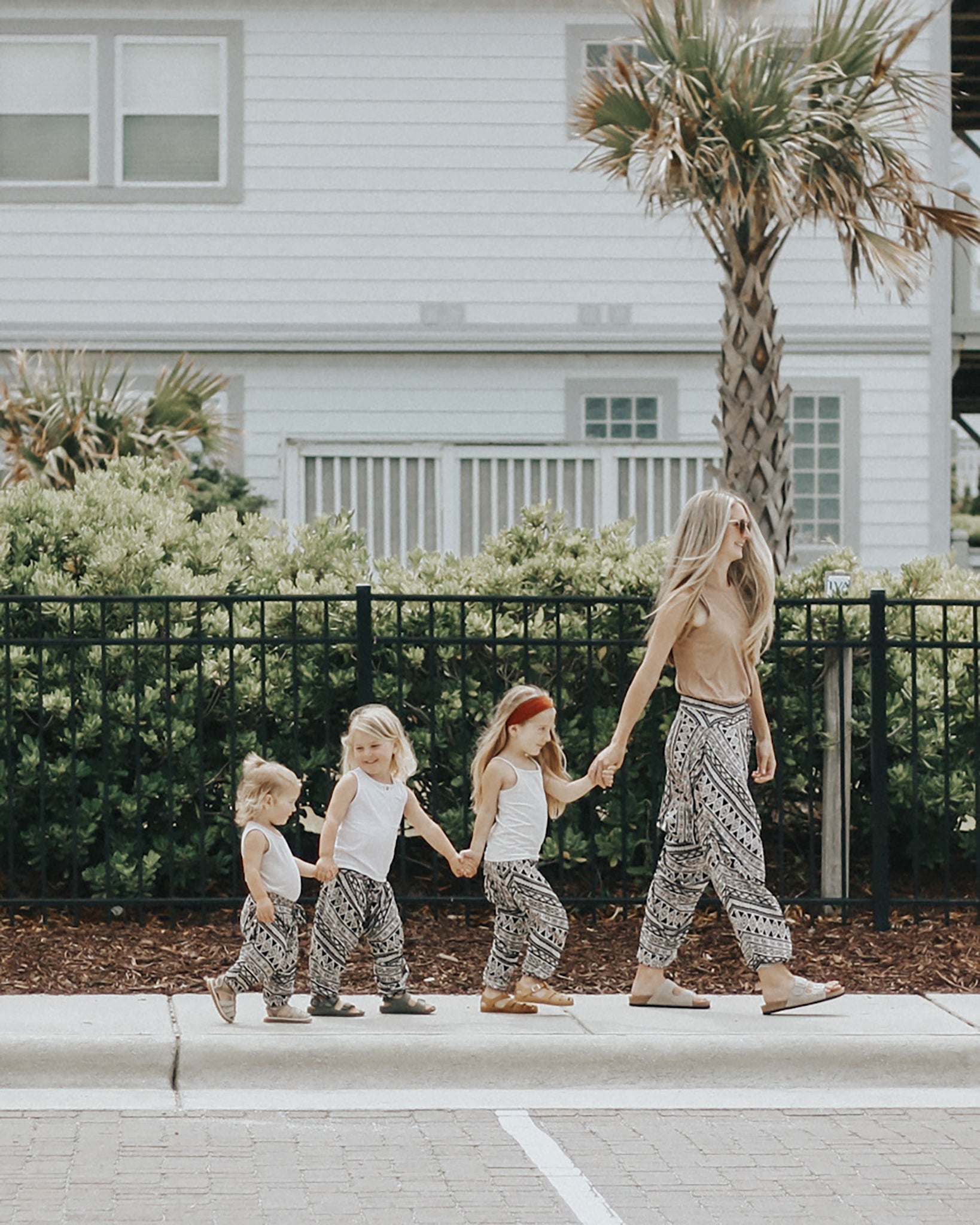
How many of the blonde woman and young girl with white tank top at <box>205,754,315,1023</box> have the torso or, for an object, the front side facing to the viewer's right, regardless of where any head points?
2

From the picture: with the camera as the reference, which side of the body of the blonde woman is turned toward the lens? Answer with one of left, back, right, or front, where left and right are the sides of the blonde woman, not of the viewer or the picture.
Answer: right

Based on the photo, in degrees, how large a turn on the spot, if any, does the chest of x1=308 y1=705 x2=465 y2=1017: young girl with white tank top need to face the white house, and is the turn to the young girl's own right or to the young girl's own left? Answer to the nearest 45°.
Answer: approximately 135° to the young girl's own left

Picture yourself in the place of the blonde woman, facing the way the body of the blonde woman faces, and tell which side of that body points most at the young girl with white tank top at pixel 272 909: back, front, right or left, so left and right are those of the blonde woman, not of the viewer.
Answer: back

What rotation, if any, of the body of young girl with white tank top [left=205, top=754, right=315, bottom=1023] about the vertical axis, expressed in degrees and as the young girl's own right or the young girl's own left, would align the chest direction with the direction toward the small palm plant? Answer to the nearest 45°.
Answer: approximately 90° to the young girl's own left

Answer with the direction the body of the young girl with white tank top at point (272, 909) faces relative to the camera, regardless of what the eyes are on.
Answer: to the viewer's right

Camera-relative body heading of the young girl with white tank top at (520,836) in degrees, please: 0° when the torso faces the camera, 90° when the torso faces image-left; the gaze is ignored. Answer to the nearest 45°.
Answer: approximately 315°

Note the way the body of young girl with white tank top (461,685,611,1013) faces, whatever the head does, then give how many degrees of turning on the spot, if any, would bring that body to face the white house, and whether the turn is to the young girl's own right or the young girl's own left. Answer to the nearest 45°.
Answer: approximately 135° to the young girl's own left

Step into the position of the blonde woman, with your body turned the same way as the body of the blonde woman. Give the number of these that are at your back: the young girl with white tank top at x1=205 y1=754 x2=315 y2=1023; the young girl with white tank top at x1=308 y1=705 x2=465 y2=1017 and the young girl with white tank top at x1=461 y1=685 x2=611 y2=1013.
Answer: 3

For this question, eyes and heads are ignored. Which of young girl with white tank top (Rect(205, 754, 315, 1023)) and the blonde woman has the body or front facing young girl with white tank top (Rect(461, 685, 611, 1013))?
young girl with white tank top (Rect(205, 754, 315, 1023))

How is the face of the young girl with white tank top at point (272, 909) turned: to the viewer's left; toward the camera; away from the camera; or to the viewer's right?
to the viewer's right

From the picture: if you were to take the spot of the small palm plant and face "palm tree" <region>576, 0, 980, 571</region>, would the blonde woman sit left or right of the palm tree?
right
